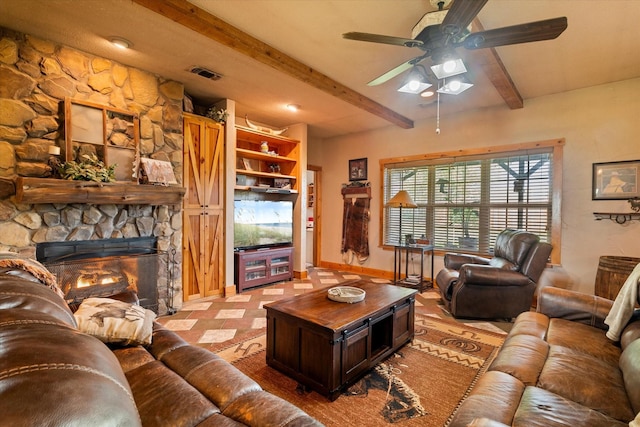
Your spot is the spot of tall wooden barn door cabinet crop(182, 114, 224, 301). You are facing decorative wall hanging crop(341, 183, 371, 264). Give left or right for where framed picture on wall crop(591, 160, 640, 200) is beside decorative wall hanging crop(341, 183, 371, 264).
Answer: right

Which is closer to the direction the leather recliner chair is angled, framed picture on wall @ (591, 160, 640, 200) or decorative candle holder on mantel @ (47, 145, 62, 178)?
the decorative candle holder on mantel

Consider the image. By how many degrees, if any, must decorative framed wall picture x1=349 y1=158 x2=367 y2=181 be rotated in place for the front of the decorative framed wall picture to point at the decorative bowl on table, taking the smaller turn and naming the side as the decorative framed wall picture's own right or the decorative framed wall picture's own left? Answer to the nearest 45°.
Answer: approximately 45° to the decorative framed wall picture's own left

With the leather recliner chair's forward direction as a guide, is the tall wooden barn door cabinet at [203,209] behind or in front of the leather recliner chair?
in front

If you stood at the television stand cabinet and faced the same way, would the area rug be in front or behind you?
in front

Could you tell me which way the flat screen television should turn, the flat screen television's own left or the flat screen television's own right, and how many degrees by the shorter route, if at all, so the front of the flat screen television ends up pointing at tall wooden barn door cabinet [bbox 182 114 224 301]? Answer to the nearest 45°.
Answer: approximately 90° to the flat screen television's own right

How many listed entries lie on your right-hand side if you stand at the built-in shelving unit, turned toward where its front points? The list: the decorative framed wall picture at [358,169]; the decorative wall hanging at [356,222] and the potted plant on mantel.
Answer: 1

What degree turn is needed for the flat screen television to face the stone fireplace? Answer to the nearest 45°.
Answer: approximately 90° to its right

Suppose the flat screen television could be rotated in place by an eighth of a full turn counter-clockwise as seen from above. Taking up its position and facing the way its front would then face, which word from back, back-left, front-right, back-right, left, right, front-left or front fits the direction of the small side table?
front

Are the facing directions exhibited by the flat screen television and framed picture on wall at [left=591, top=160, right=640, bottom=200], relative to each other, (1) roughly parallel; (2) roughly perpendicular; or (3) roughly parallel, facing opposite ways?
roughly perpendicular
